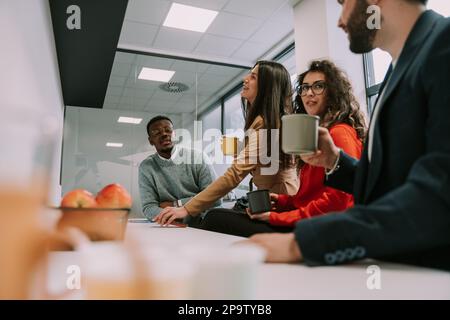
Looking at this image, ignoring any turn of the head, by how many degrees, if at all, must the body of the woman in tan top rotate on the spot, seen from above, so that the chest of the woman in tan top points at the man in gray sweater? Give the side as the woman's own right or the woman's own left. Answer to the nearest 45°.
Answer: approximately 45° to the woman's own right

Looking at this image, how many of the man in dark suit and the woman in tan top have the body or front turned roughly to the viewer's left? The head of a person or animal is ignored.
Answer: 2

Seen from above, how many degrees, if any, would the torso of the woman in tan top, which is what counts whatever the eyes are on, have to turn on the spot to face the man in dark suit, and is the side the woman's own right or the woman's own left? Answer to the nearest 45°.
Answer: approximately 90° to the woman's own left

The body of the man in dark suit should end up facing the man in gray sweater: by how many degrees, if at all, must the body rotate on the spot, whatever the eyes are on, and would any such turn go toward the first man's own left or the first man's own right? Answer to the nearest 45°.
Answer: approximately 45° to the first man's own right

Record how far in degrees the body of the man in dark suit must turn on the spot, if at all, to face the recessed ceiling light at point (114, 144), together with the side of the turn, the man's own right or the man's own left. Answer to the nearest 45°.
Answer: approximately 45° to the man's own right

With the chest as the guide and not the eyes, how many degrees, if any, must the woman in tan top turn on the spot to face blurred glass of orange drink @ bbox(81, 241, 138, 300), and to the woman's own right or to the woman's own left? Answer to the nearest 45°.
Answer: approximately 90° to the woman's own left

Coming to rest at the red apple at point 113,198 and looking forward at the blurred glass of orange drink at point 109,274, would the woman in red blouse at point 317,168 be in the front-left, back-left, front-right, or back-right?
back-left

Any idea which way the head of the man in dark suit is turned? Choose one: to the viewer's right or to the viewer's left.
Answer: to the viewer's left

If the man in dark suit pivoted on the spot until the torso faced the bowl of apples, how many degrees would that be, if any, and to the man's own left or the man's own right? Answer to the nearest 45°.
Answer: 0° — they already face it

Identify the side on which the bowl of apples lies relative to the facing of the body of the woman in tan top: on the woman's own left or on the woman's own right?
on the woman's own left

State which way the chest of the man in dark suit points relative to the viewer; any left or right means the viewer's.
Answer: facing to the left of the viewer

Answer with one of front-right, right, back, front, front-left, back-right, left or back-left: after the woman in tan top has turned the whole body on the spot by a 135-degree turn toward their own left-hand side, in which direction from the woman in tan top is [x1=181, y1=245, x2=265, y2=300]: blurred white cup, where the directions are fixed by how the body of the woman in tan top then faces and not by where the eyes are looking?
front-right

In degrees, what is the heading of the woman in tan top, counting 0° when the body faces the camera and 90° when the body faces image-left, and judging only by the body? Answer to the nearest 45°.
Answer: approximately 90°
